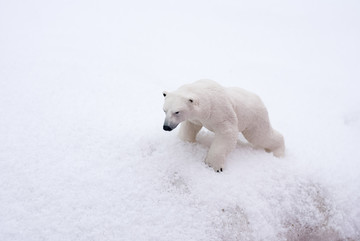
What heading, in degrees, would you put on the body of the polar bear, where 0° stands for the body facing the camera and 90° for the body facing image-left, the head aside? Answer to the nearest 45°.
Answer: approximately 45°
